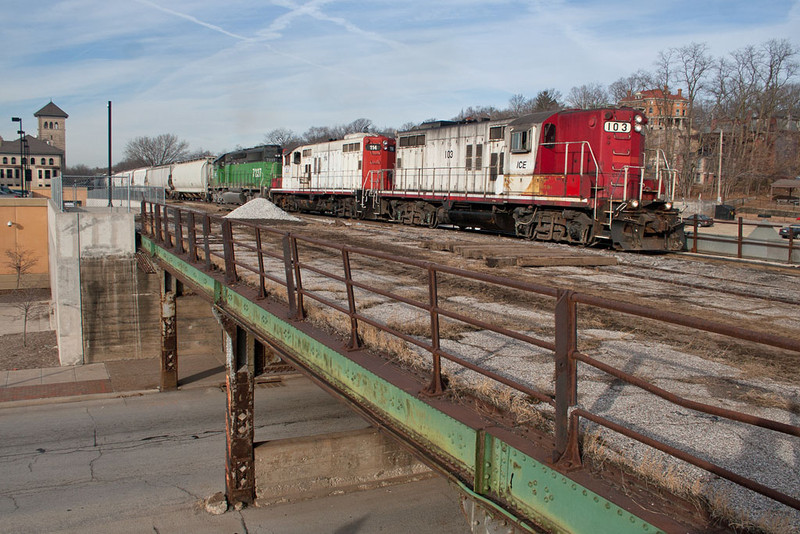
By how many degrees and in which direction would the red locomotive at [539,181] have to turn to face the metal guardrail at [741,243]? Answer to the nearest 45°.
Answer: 0° — it already faces it

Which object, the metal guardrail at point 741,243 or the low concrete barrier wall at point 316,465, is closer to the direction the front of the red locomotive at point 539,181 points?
the metal guardrail

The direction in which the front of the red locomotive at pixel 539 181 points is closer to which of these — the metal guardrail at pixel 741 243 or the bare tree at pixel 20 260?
the metal guardrail

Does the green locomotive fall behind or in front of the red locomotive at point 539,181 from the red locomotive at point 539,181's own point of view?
behind

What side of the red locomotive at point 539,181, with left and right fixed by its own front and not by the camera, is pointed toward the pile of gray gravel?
back

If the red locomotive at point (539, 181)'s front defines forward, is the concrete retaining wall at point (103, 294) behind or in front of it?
behind

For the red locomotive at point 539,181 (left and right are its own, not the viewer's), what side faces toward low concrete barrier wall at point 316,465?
right

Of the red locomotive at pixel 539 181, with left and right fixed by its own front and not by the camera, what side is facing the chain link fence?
back

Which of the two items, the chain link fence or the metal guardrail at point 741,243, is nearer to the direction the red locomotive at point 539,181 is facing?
the metal guardrail

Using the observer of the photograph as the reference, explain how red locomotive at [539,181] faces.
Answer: facing the viewer and to the right of the viewer

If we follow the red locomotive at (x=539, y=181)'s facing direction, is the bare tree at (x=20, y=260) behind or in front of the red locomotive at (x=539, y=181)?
behind

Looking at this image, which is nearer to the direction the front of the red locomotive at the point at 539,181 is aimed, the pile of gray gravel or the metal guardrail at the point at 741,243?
the metal guardrail
